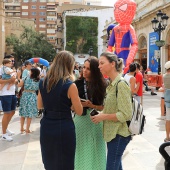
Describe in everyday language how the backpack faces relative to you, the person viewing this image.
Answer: facing to the right of the viewer

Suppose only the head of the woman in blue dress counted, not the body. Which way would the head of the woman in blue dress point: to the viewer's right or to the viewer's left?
to the viewer's right

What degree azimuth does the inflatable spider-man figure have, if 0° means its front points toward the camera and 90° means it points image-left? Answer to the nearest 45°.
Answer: approximately 45°

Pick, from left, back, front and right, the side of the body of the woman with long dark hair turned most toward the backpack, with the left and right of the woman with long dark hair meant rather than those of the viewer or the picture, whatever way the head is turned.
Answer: left

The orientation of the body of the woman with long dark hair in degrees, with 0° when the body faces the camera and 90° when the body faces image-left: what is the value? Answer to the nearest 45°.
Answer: approximately 45°

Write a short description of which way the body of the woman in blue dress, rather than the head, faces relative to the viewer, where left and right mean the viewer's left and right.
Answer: facing away from the viewer
